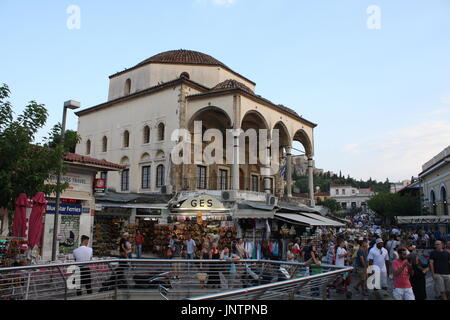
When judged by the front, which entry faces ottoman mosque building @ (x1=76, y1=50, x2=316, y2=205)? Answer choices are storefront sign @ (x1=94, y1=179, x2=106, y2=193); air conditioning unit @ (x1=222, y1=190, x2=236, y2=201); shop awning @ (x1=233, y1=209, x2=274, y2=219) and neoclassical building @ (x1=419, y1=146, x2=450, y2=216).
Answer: neoclassical building @ (x1=419, y1=146, x2=450, y2=216)

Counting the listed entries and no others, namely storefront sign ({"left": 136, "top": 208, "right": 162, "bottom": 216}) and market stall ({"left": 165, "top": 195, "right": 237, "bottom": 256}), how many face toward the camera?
2

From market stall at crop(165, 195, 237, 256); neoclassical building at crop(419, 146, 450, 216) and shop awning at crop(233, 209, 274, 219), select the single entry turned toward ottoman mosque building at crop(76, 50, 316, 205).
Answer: neoclassical building at crop(419, 146, 450, 216)

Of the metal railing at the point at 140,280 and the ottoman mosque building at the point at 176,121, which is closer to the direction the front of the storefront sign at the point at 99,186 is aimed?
the metal railing

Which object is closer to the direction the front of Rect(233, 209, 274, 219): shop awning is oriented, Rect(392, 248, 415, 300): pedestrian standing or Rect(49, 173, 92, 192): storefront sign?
the pedestrian standing

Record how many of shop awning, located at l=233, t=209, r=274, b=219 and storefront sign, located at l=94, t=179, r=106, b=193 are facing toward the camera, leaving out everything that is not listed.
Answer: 2

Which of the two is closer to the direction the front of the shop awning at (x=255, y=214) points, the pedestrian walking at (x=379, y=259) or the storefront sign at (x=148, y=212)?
the pedestrian walking
